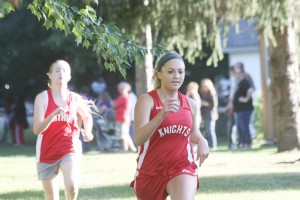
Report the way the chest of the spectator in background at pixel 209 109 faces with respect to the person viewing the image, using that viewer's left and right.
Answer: facing the viewer and to the left of the viewer

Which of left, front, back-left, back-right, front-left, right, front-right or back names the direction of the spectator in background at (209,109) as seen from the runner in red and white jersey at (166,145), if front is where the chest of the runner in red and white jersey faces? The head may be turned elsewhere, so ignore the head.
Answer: back-left

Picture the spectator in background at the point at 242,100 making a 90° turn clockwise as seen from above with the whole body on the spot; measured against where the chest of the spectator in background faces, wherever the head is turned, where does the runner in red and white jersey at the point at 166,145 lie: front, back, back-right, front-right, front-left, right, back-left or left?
back-left

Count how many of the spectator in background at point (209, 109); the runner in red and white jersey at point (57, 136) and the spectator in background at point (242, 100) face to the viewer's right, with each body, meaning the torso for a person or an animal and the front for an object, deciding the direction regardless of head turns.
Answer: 0

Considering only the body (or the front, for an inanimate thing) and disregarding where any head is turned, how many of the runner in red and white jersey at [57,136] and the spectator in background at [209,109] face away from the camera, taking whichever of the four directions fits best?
0

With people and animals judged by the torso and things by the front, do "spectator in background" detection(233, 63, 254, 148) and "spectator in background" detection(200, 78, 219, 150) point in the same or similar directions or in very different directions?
same or similar directions

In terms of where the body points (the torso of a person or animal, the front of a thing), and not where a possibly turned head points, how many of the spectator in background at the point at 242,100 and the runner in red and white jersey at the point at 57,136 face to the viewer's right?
0

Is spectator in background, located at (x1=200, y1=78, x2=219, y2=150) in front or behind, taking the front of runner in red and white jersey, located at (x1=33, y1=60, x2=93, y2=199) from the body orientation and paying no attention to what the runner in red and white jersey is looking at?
behind

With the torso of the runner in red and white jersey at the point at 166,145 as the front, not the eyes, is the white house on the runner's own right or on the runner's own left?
on the runner's own left

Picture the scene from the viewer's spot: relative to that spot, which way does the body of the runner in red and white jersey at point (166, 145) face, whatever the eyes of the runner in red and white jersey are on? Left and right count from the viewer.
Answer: facing the viewer and to the right of the viewer

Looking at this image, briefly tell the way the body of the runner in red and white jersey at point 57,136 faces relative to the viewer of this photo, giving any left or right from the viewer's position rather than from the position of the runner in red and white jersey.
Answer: facing the viewer

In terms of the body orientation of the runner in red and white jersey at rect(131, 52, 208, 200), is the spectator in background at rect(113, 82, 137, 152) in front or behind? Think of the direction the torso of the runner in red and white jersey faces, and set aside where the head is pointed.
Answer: behind
